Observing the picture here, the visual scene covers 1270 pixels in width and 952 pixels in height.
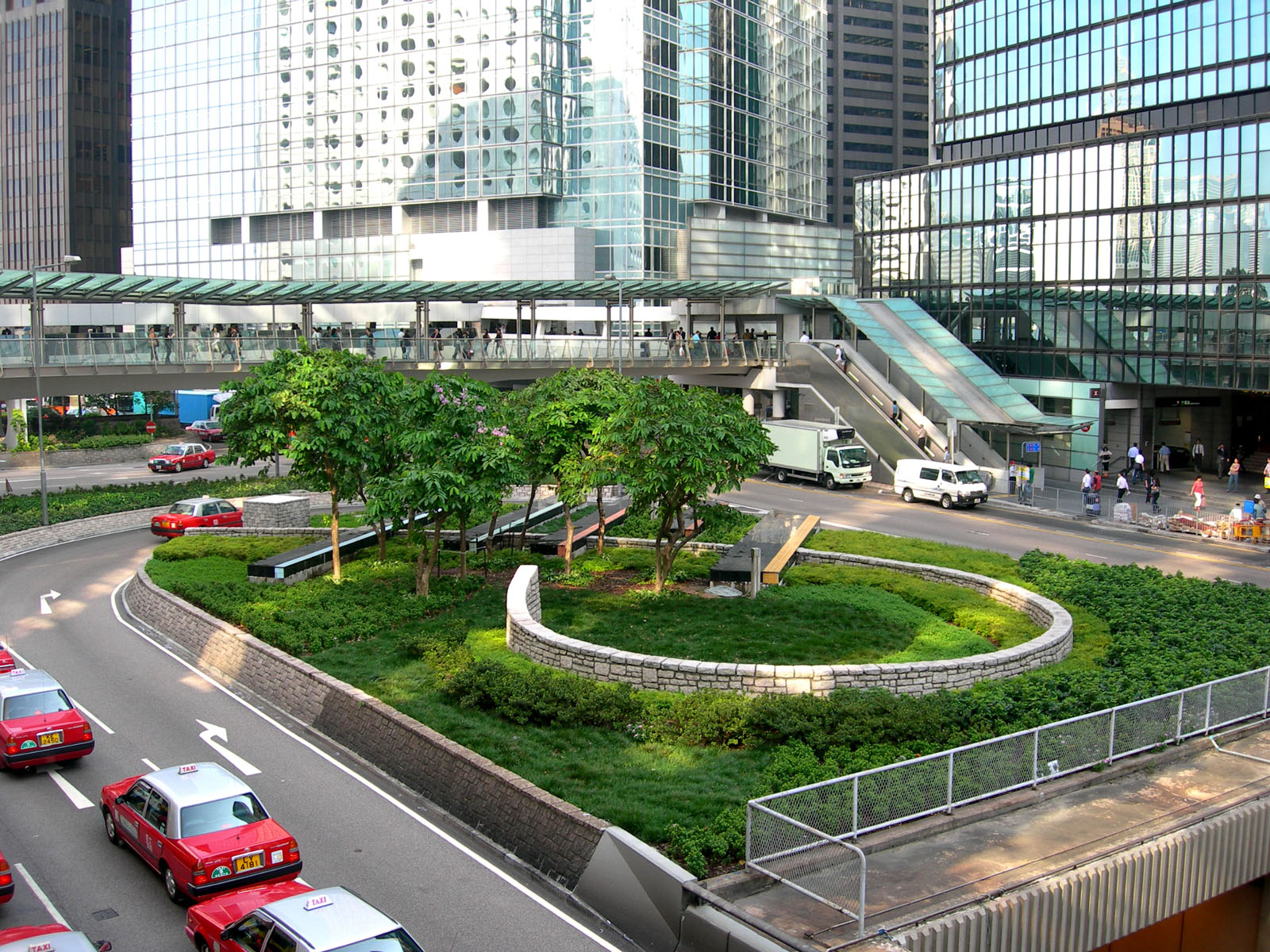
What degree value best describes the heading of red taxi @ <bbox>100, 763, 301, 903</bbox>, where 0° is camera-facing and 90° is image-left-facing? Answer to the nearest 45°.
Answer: approximately 135°

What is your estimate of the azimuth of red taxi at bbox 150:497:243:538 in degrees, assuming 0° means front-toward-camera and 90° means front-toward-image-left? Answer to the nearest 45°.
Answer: approximately 225°

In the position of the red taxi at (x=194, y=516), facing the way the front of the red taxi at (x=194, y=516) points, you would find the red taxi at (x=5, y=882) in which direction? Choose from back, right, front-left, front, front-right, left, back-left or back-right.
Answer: back-right

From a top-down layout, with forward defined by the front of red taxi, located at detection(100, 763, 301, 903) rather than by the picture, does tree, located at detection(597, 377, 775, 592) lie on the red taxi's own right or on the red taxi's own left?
on the red taxi's own right

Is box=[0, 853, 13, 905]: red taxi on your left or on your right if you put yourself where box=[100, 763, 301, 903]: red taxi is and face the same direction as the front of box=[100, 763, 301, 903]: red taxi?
on your left

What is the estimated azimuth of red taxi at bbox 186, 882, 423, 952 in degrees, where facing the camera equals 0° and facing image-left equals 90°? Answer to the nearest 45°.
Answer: approximately 135°

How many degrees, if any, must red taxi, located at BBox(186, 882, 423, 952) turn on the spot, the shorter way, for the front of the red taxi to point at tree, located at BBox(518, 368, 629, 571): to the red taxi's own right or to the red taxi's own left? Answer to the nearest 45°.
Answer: approximately 45° to the red taxi's own right

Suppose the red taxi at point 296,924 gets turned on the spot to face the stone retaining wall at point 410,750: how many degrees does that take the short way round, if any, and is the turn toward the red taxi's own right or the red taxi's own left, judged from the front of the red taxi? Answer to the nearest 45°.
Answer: approximately 45° to the red taxi's own right

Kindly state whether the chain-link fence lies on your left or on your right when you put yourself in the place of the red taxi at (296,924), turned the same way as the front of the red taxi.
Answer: on your right
